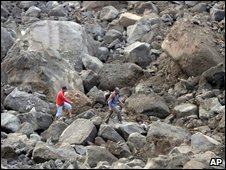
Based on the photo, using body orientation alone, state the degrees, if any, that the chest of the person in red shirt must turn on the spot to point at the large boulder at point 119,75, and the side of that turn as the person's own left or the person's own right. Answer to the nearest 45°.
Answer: approximately 45° to the person's own left

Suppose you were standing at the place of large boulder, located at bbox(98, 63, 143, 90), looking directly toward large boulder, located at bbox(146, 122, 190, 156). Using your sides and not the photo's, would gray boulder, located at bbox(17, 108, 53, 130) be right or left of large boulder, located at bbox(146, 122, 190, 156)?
right

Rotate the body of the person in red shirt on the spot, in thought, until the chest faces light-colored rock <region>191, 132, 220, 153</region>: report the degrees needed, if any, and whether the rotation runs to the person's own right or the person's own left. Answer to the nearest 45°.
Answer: approximately 45° to the person's own right

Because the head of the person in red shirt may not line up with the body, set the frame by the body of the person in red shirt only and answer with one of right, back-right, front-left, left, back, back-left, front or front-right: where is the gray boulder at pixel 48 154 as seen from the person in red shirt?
right

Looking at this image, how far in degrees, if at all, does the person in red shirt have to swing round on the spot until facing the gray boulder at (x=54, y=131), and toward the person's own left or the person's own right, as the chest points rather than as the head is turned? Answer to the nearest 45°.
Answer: approximately 90° to the person's own right

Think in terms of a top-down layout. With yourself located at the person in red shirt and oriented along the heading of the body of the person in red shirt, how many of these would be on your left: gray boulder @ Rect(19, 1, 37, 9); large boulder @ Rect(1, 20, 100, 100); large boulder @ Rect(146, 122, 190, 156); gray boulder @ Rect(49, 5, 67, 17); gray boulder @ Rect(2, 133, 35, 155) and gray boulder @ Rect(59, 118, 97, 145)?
3

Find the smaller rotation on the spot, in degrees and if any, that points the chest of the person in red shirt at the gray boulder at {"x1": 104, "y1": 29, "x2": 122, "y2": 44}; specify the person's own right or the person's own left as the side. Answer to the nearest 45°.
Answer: approximately 90° to the person's own left

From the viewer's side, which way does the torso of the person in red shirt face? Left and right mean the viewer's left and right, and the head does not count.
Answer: facing to the right of the viewer

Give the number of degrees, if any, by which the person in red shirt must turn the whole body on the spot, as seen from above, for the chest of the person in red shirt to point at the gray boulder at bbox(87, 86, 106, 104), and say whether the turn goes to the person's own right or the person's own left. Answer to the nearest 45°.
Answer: approximately 45° to the person's own left

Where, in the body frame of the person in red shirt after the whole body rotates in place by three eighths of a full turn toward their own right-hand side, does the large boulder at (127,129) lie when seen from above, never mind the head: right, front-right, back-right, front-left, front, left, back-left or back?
left

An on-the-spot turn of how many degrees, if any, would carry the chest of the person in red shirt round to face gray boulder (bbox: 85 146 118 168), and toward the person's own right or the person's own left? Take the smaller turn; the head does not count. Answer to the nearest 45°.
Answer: approximately 90° to the person's own right

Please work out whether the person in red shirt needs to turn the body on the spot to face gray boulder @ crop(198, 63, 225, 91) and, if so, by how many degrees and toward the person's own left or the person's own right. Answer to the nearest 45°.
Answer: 0° — they already face it
